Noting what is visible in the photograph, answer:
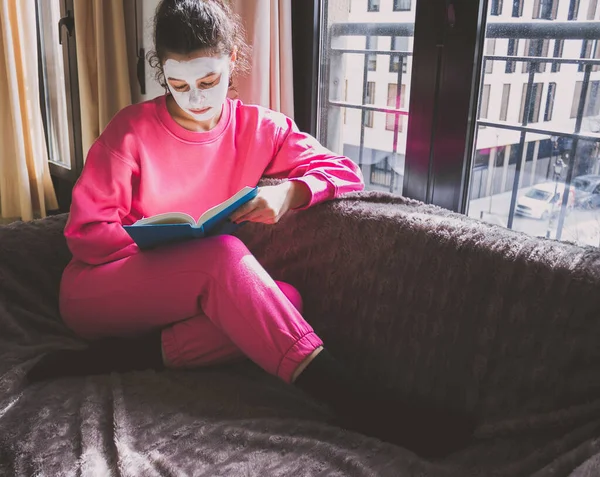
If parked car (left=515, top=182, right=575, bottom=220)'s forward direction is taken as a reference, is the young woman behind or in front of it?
in front

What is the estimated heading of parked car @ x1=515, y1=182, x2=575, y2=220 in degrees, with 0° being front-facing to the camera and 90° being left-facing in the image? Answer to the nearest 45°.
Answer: approximately 45°
